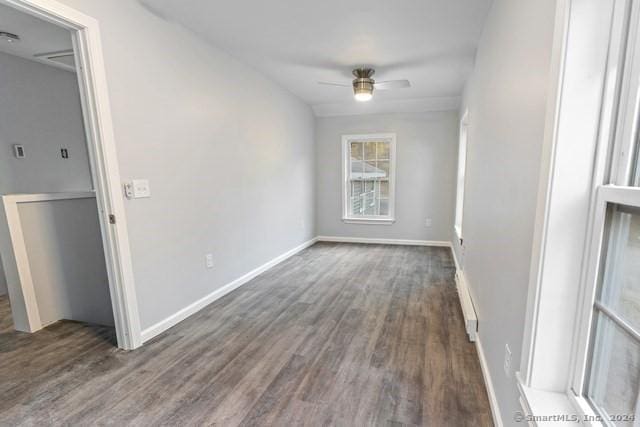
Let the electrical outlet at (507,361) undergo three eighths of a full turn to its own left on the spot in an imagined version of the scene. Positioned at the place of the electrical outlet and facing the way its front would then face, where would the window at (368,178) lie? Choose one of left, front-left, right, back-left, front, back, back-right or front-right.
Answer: back

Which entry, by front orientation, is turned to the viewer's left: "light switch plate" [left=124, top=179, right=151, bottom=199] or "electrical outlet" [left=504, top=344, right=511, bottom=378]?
the electrical outlet

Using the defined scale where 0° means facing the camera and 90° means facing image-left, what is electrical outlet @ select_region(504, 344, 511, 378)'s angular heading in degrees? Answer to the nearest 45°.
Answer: approximately 90°

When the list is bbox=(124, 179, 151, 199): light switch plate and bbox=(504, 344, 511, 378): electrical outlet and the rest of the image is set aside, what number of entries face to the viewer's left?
1

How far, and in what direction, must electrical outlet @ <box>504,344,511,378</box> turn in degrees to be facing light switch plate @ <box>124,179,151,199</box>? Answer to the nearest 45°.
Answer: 0° — it already faces it

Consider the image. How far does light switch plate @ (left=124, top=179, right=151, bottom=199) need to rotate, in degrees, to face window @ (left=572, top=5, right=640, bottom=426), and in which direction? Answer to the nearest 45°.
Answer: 0° — it already faces it

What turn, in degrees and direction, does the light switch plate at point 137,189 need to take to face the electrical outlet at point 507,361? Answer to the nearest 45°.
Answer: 0° — it already faces it

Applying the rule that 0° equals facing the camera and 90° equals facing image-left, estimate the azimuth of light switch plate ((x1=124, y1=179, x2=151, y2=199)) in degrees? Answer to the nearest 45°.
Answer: approximately 315°
